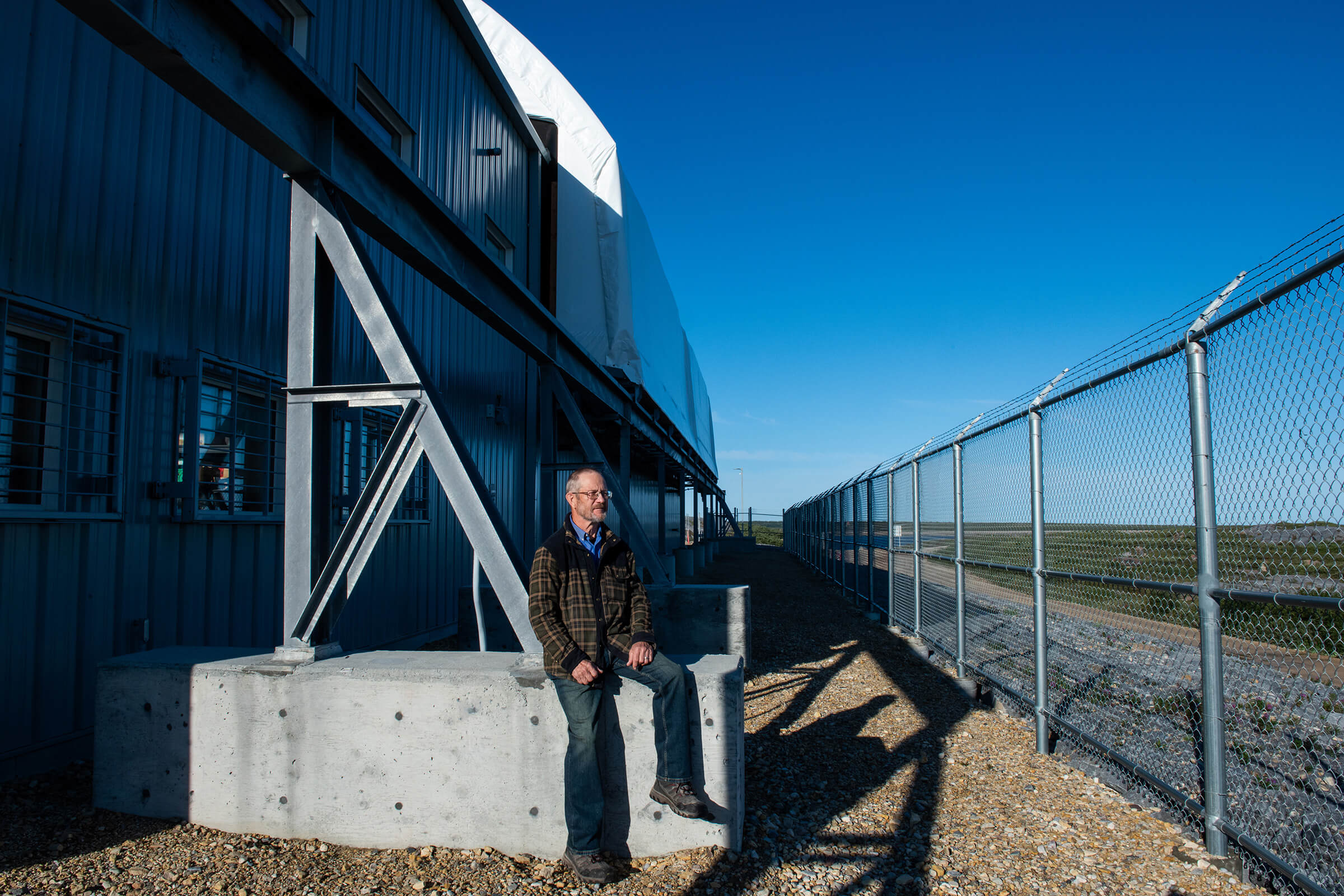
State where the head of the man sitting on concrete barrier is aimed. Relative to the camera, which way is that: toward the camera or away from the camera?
toward the camera

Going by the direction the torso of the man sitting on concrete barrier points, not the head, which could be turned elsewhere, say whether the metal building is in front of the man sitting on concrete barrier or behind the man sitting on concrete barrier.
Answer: behind
